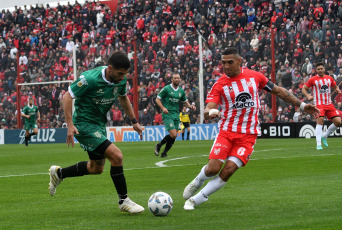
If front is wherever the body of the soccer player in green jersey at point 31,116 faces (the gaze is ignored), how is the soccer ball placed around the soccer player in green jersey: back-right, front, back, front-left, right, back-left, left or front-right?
front

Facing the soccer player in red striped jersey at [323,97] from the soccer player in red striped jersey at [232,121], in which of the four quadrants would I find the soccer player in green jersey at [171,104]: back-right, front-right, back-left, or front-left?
front-left

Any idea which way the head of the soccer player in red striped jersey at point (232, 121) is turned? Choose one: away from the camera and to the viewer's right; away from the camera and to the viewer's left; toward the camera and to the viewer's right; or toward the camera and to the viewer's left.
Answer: toward the camera and to the viewer's left

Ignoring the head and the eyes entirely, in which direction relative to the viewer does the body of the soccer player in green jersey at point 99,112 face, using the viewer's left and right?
facing the viewer and to the right of the viewer

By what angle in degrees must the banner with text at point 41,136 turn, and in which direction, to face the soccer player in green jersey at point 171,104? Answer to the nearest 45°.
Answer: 0° — it already faces them

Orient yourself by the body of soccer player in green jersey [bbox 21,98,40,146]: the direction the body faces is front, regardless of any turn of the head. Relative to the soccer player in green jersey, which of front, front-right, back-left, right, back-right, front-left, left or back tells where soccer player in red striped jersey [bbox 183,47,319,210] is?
front

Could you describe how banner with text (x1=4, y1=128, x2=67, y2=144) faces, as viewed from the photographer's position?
facing the viewer

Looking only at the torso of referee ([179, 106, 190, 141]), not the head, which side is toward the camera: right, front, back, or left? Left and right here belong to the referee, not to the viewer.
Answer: front
